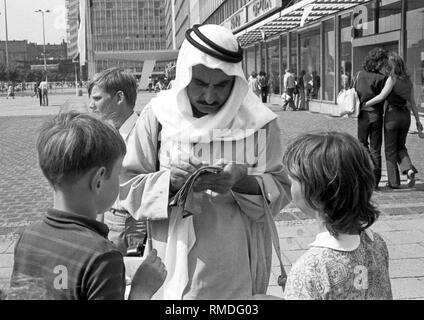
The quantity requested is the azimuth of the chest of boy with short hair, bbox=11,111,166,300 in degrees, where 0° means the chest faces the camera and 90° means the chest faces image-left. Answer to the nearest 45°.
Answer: approximately 225°

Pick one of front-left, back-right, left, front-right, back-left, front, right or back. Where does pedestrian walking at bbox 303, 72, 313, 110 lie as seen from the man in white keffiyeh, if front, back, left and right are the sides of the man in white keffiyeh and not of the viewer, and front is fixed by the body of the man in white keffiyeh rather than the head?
back

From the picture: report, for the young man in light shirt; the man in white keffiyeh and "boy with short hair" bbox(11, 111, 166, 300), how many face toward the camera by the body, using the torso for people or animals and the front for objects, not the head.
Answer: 1

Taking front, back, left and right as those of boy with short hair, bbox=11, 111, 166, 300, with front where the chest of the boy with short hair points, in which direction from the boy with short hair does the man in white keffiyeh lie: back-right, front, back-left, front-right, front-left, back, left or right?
front

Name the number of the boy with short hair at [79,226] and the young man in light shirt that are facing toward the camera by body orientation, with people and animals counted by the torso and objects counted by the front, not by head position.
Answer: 0

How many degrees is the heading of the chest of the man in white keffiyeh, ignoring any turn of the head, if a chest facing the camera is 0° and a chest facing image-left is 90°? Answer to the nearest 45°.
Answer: approximately 0°

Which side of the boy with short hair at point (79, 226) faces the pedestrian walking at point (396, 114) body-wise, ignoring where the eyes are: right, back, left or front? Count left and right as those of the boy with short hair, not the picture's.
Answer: front
